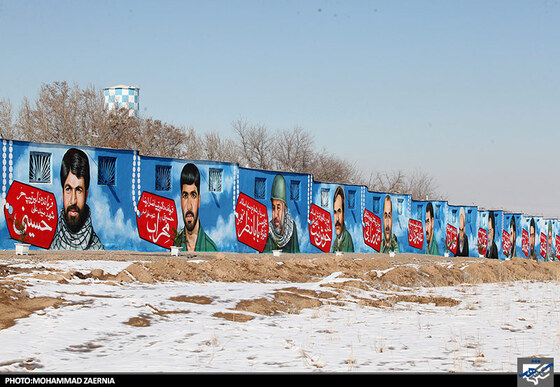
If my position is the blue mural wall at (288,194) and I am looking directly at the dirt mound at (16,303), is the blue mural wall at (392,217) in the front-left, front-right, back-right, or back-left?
back-left

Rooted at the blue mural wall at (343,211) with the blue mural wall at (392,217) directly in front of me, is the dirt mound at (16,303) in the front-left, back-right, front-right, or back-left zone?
back-right

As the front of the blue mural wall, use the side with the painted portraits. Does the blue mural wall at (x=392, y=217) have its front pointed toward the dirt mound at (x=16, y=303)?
no

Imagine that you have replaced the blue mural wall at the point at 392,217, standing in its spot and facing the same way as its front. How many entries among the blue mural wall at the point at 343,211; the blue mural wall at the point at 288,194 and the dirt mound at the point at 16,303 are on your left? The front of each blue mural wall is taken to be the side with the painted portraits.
0

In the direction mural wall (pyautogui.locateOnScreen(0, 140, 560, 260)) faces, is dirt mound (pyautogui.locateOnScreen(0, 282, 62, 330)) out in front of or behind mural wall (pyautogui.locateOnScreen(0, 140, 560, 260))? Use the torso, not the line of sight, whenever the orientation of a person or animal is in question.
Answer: in front

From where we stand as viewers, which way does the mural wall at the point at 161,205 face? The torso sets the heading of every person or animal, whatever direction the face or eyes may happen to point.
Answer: facing the viewer and to the right of the viewer
